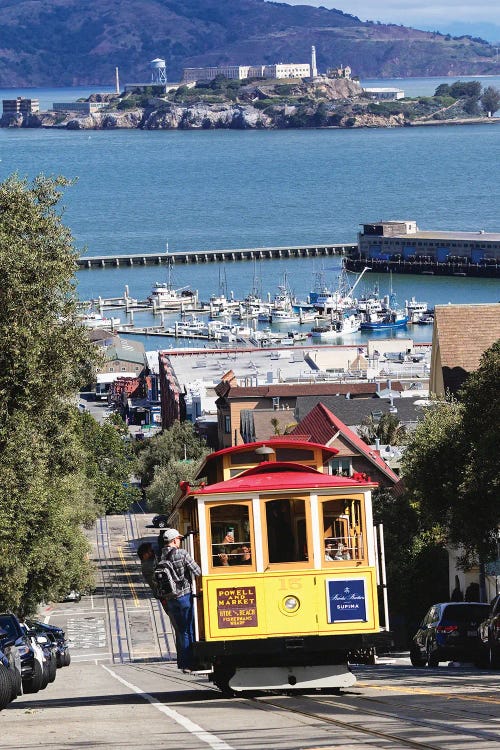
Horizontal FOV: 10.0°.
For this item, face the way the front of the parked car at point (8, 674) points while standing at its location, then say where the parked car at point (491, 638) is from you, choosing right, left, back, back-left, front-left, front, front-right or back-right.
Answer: left

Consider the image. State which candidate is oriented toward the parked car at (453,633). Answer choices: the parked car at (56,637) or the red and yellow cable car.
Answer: the parked car at (56,637)

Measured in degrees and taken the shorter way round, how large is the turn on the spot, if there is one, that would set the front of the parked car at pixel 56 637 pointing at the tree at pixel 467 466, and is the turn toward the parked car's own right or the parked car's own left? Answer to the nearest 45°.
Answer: approximately 90° to the parked car's own left

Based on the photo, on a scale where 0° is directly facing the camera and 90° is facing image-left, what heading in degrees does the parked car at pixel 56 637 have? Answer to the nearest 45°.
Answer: approximately 315°

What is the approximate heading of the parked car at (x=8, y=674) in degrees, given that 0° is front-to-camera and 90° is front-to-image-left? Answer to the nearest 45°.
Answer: approximately 315°

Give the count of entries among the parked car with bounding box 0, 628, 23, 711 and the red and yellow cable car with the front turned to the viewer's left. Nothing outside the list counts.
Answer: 0

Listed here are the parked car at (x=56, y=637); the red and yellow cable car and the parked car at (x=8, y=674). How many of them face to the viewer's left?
0

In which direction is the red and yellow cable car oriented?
toward the camera
